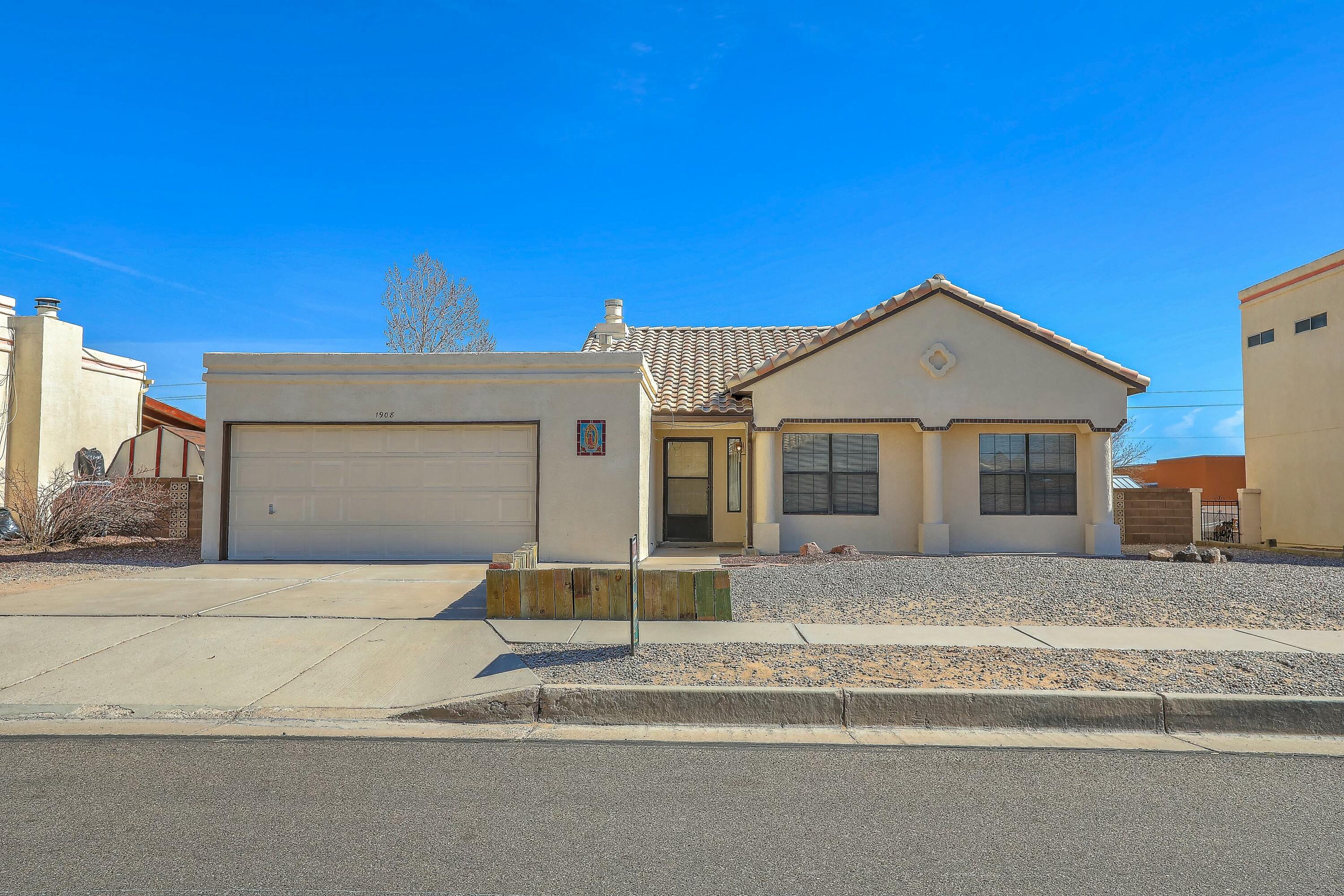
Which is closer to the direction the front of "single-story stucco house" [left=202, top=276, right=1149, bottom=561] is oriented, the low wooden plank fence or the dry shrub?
the low wooden plank fence

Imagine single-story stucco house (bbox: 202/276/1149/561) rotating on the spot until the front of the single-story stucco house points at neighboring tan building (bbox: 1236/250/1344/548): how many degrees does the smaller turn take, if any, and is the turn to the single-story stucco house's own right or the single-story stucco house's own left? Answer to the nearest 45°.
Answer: approximately 90° to the single-story stucco house's own left

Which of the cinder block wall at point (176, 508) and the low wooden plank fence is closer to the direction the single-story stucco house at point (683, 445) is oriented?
the low wooden plank fence

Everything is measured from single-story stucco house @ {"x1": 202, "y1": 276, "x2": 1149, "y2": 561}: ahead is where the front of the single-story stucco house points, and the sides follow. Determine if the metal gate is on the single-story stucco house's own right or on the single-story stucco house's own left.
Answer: on the single-story stucco house's own left

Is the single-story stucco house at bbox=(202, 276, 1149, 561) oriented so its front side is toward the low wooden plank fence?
yes

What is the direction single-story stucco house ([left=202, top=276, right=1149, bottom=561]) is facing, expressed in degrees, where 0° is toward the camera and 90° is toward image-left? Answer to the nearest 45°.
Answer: approximately 0°

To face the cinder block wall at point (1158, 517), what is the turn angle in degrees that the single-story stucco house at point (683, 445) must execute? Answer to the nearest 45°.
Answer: approximately 90° to its left
